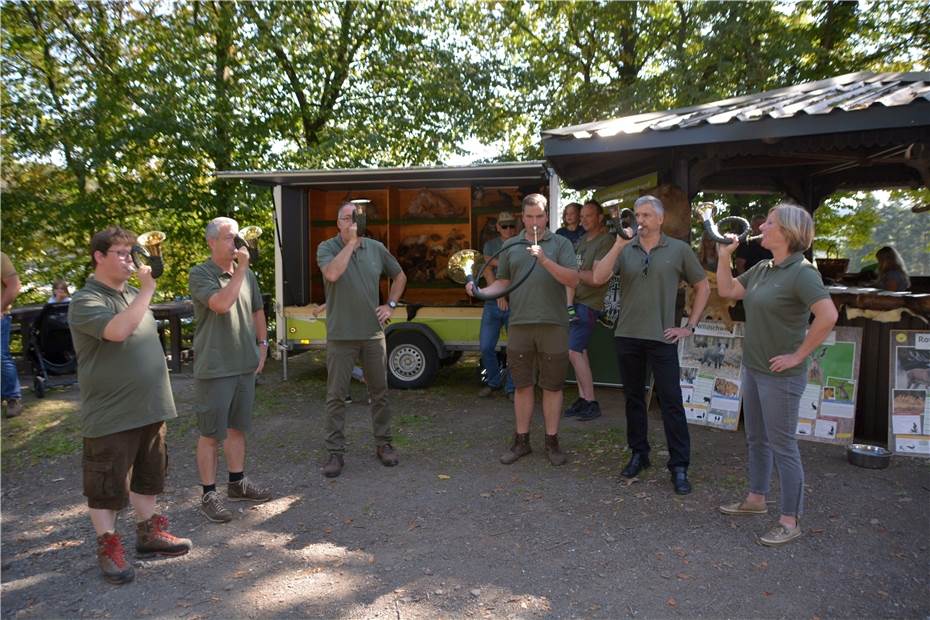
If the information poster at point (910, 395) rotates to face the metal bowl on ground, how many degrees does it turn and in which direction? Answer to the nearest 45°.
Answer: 0° — it already faces it

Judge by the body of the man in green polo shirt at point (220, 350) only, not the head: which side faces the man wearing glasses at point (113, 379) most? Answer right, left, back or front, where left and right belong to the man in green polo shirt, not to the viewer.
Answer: right

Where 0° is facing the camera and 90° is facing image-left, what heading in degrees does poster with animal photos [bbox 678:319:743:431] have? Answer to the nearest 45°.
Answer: approximately 0°
